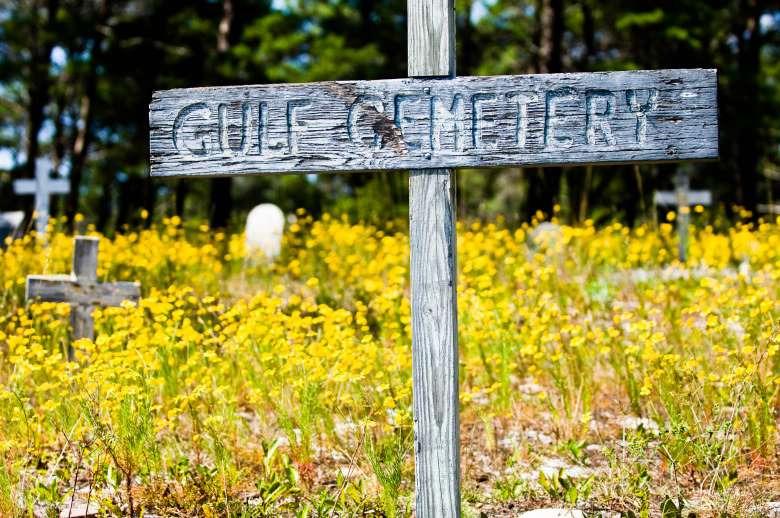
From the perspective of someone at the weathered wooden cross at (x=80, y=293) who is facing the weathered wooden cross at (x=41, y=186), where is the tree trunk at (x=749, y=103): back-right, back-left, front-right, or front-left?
front-right

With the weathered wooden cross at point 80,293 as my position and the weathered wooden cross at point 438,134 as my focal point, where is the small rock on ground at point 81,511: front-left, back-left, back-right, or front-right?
front-right

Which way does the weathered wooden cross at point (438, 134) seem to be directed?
toward the camera

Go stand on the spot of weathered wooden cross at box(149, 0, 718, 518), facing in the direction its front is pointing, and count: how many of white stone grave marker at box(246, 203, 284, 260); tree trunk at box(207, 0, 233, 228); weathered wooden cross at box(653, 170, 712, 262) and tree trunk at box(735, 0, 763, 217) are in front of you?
0

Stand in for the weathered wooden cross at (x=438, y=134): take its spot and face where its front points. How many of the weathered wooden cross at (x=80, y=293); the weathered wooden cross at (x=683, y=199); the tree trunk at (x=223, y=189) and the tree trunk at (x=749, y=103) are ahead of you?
0

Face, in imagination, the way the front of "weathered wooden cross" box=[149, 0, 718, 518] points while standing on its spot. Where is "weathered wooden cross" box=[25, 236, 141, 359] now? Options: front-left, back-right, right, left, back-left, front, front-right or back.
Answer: back-right

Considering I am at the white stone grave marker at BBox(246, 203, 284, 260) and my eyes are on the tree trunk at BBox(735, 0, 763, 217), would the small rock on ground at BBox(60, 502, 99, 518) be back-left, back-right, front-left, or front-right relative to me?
back-right

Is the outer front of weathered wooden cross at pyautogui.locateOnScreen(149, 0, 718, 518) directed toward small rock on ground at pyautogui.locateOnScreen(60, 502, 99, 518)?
no

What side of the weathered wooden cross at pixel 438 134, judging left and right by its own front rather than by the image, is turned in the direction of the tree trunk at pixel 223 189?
back

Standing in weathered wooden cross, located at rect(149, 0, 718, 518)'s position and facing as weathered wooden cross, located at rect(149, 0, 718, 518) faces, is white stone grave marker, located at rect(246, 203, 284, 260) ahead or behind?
behind

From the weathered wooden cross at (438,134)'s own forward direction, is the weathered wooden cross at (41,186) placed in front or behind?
behind

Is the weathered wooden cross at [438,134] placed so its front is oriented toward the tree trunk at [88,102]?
no

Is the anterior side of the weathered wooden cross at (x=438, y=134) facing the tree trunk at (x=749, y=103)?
no

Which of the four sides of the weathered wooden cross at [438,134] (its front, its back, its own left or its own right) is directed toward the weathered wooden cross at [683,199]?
back

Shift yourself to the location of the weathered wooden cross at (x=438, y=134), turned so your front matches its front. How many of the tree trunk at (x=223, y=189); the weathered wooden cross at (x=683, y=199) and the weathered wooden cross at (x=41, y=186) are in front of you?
0

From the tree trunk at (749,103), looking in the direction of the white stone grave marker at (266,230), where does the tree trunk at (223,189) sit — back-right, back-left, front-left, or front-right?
front-right
